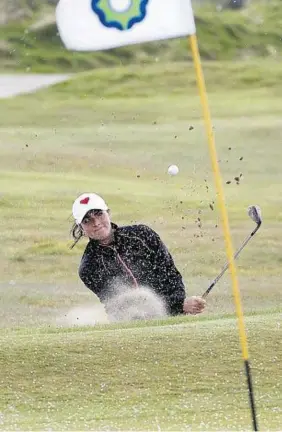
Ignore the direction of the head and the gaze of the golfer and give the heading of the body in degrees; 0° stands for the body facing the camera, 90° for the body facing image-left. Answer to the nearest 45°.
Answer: approximately 0°
